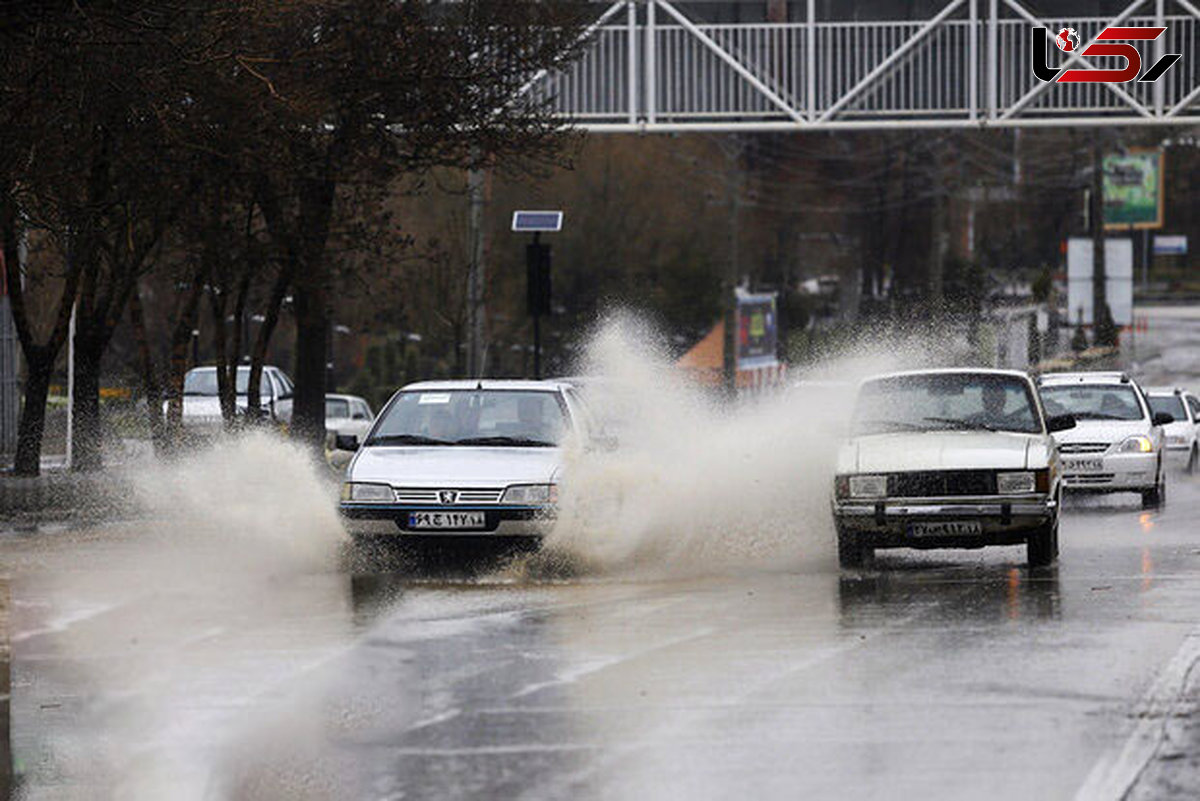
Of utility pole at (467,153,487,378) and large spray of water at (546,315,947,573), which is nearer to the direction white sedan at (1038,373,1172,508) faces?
the large spray of water

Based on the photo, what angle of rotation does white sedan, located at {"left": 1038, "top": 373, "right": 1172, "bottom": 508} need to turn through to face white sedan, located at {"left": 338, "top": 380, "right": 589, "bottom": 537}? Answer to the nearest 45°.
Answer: approximately 45° to its right

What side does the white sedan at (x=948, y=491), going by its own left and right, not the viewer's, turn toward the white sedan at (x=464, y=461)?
right

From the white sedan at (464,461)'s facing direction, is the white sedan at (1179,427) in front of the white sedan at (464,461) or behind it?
behind

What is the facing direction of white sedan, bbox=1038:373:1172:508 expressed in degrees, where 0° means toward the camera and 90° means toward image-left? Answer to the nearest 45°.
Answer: approximately 0°

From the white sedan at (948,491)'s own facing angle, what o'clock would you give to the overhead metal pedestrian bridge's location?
The overhead metal pedestrian bridge is roughly at 6 o'clock from the white sedan.

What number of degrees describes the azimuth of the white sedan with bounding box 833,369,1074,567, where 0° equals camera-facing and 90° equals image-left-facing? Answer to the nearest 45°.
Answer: approximately 0°
